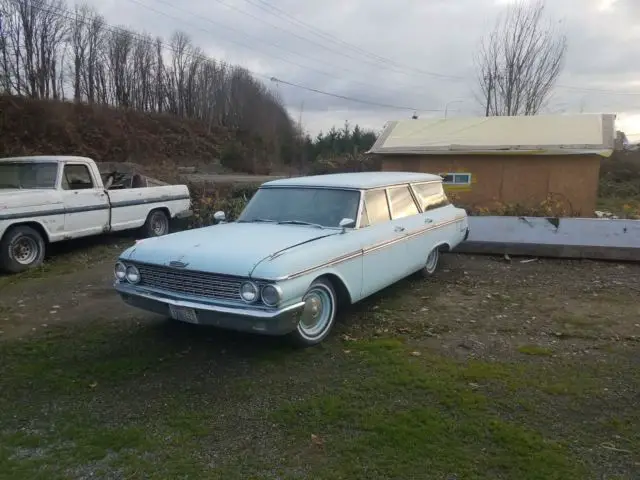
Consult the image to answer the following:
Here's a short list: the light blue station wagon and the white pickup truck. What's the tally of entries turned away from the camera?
0

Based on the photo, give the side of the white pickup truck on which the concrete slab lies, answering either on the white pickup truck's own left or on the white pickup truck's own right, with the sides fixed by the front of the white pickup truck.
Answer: on the white pickup truck's own left

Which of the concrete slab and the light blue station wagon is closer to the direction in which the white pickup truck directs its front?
the light blue station wagon

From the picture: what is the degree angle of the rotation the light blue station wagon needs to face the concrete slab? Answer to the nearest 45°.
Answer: approximately 180°

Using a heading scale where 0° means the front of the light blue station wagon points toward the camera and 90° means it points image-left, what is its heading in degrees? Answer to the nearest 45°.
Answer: approximately 45°

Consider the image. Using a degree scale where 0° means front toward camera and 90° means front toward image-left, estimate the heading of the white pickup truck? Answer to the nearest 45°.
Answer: approximately 45°

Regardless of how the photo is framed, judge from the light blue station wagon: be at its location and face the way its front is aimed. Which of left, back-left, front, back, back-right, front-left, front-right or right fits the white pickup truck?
right
